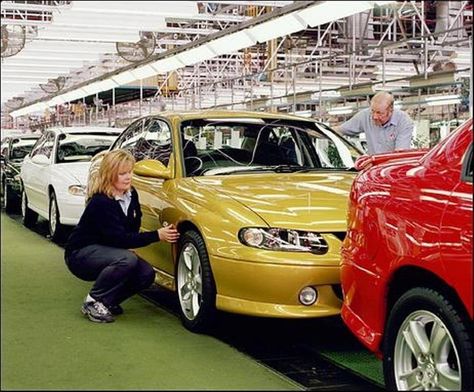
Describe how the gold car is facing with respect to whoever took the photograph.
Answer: facing the viewer and to the right of the viewer

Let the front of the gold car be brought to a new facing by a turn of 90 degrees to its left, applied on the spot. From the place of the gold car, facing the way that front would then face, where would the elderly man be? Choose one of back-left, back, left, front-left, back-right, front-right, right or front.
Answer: front

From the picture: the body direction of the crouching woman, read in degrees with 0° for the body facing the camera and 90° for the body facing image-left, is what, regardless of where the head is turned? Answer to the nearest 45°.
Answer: approximately 315°

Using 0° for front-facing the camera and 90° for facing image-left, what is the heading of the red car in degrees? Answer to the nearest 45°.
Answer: approximately 315°

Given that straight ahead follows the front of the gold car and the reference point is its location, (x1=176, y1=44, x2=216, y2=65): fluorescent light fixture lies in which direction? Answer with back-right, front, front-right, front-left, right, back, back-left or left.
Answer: back-left

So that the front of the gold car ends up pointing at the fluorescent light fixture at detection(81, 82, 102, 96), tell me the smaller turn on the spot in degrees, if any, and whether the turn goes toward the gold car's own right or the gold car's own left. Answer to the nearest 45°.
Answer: approximately 135° to the gold car's own left

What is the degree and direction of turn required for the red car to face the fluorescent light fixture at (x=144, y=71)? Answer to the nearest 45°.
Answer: approximately 180°

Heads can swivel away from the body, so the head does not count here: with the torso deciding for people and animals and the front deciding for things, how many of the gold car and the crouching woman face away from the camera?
0

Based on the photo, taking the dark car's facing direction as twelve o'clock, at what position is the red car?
The red car is roughly at 1 o'clock from the dark car.

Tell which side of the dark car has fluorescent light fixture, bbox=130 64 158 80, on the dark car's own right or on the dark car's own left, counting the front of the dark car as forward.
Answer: on the dark car's own left

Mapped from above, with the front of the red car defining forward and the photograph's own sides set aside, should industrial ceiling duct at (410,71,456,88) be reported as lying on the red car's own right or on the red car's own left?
on the red car's own left

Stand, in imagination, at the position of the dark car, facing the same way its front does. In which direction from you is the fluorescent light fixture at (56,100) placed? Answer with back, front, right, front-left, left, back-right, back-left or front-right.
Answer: back-left

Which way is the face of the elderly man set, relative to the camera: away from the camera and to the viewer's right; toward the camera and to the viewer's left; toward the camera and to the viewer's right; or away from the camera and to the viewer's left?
toward the camera and to the viewer's left

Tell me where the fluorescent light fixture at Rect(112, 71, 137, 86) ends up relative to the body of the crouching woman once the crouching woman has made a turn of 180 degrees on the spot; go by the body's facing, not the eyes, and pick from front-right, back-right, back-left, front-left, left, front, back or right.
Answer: front-right

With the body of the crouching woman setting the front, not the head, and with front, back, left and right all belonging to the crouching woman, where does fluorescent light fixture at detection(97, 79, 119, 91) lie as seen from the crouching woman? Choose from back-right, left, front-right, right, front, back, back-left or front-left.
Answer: back-left
